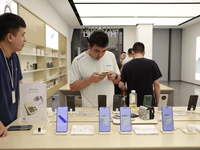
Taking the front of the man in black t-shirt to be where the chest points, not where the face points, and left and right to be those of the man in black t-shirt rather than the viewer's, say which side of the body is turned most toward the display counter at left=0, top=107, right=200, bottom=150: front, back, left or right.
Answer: back

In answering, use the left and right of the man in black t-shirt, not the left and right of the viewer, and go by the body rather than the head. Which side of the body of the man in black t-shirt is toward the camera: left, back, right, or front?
back

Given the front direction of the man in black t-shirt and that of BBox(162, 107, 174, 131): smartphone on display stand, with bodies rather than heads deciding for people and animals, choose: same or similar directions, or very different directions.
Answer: very different directions

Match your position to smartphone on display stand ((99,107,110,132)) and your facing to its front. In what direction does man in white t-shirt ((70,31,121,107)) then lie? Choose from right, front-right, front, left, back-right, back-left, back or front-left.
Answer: back

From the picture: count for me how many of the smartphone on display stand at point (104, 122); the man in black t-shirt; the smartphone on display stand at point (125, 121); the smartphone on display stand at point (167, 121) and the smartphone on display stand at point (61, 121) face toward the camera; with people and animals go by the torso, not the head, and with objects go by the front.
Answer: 4

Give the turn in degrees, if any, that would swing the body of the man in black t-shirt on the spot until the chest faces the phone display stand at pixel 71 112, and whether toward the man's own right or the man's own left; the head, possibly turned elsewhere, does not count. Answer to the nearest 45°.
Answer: approximately 135° to the man's own left

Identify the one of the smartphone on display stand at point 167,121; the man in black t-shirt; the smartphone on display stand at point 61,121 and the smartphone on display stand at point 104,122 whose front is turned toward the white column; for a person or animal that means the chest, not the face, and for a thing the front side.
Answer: the man in black t-shirt

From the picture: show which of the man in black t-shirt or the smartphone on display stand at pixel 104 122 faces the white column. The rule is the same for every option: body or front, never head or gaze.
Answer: the man in black t-shirt

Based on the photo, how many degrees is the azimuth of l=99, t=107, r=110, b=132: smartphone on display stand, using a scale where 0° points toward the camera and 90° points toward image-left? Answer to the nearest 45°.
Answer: approximately 0°
